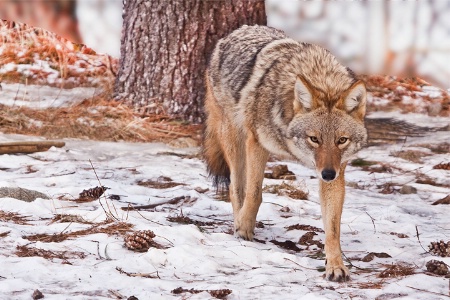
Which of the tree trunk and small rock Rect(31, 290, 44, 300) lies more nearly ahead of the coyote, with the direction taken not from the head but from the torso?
the small rock

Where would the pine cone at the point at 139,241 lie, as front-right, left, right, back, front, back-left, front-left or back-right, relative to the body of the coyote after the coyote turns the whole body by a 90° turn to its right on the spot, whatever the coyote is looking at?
front

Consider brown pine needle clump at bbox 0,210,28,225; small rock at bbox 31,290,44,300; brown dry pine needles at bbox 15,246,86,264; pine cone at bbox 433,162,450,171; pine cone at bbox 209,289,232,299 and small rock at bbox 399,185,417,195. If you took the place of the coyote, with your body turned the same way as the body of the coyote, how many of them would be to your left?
2

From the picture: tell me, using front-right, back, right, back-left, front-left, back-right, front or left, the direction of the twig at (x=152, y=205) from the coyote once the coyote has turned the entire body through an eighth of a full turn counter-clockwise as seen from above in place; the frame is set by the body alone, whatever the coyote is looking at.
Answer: back

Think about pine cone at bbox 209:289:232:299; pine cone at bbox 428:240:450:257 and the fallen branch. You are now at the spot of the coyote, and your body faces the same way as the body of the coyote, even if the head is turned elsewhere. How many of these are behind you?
1

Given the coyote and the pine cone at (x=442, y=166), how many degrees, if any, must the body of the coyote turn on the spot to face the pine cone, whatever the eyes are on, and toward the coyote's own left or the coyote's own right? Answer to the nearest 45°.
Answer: approximately 90° to the coyote's own left

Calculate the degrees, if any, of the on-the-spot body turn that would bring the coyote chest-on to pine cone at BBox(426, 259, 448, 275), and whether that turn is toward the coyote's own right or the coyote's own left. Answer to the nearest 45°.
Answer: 0° — it already faces it

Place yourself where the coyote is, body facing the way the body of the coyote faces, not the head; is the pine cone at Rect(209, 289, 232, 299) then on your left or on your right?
on your right

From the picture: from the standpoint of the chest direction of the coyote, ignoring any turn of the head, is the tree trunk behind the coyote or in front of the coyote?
behind

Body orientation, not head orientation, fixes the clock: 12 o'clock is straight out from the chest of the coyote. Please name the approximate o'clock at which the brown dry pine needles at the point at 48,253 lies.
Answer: The brown dry pine needles is roughly at 3 o'clock from the coyote.

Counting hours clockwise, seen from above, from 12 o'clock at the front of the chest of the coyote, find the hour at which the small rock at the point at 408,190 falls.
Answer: The small rock is roughly at 9 o'clock from the coyote.

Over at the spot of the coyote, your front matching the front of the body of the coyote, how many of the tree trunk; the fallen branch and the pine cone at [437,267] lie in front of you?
1

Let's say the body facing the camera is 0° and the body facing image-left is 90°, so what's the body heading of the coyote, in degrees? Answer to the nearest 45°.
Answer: approximately 315°

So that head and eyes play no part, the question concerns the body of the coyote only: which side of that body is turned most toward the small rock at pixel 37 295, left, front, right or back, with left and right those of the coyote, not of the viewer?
right
